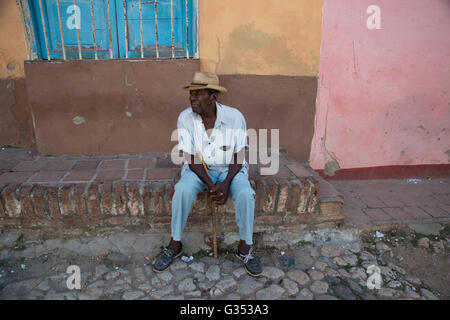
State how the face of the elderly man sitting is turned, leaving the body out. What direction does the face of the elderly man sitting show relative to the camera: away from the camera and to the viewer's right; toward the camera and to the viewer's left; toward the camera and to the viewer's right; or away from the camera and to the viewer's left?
toward the camera and to the viewer's left

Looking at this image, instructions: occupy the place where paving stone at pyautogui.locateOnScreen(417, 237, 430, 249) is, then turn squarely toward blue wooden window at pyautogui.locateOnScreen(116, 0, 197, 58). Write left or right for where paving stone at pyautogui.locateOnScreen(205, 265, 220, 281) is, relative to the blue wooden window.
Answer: left

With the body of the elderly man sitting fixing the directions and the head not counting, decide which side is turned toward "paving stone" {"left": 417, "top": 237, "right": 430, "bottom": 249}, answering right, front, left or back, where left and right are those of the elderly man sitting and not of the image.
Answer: left

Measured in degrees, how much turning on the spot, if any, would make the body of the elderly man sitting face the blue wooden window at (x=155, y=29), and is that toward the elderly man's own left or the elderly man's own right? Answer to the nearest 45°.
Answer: approximately 135° to the elderly man's own right

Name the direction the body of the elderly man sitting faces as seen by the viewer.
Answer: toward the camera

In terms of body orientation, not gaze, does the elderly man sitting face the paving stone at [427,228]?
no
